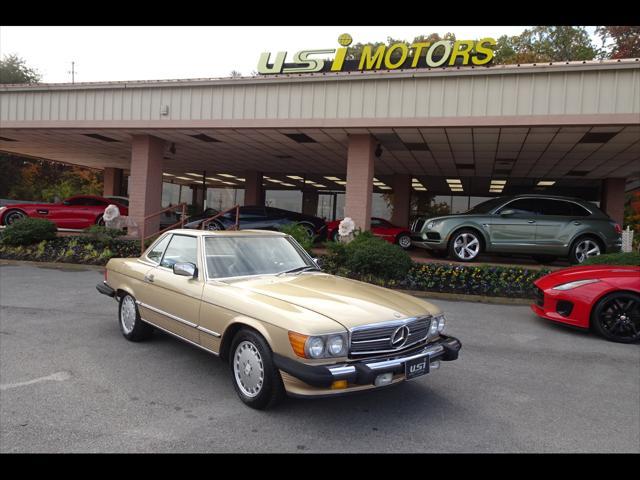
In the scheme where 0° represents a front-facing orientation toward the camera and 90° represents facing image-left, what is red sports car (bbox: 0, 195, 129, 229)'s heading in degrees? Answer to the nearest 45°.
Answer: approximately 90°

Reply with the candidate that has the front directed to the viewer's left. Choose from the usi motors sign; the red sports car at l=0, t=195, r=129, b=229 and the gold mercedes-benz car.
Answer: the red sports car

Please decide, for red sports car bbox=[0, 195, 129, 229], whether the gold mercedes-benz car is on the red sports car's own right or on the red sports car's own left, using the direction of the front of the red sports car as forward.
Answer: on the red sports car's own left

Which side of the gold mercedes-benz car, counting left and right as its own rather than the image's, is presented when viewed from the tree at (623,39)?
left

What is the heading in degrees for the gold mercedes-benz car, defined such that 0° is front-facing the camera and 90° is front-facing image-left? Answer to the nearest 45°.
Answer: approximately 315°

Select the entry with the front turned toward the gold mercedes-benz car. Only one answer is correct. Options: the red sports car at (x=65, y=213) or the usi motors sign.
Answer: the usi motors sign

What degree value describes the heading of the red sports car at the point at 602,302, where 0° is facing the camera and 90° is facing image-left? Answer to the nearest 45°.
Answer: approximately 45°
